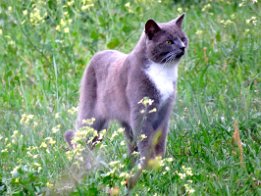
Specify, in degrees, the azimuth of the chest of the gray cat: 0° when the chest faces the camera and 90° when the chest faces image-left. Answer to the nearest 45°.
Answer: approximately 315°
